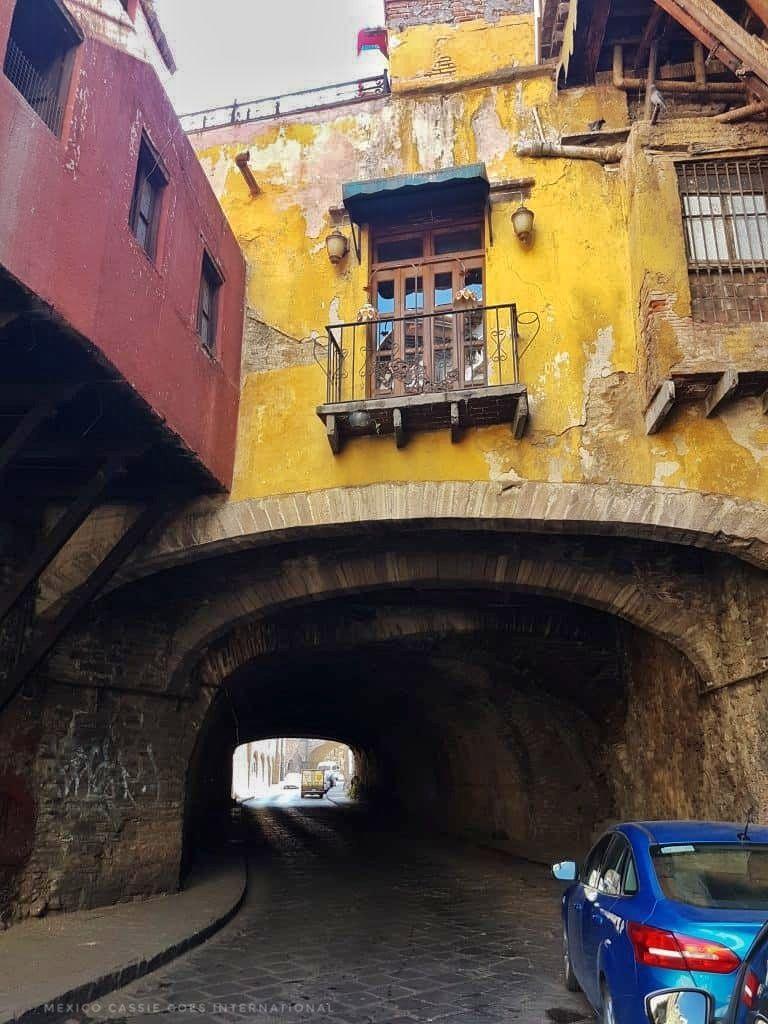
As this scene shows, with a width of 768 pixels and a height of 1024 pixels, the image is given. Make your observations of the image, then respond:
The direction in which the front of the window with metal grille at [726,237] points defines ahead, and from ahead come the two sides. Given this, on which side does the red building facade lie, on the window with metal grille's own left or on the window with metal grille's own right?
on the window with metal grille's own right

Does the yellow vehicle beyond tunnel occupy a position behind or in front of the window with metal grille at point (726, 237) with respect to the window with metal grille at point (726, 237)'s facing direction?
behind

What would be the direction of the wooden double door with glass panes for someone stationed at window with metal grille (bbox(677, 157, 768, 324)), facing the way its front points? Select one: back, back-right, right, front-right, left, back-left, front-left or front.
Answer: right

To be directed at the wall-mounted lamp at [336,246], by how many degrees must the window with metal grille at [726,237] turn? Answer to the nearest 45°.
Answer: approximately 90° to its right

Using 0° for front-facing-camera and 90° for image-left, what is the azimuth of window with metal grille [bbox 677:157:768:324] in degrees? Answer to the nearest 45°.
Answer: approximately 0°

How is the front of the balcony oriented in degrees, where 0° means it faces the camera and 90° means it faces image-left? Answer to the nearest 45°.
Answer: approximately 0°

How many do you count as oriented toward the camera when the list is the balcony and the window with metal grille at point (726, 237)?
2

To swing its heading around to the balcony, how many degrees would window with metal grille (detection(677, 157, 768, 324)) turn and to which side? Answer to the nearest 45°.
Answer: approximately 90° to its right

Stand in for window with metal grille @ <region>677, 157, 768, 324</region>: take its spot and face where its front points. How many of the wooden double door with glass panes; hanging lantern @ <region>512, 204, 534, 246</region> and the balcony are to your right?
3
